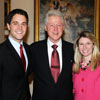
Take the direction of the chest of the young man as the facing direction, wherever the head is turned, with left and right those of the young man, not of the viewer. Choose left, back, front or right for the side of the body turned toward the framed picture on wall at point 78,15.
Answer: left

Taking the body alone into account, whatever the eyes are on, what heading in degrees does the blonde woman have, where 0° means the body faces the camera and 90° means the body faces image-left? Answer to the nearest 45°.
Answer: approximately 0°

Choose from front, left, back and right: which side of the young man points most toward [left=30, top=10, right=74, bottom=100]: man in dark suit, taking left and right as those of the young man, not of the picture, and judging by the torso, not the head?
left

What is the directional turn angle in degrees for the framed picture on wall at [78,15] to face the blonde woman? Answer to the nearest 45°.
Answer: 0° — it already faces them

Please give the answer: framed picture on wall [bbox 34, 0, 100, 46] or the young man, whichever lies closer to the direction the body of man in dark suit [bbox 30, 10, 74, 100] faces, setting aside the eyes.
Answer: the young man

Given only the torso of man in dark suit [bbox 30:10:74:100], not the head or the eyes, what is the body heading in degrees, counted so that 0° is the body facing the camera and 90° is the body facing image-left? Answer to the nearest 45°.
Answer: approximately 0°
